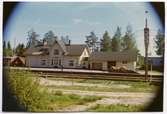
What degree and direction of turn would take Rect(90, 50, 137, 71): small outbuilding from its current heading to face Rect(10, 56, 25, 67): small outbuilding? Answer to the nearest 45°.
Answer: approximately 90° to its right

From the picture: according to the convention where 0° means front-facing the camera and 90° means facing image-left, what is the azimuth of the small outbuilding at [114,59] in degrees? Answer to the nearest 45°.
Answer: approximately 0°

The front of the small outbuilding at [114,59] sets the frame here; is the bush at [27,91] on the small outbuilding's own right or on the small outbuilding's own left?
on the small outbuilding's own right
